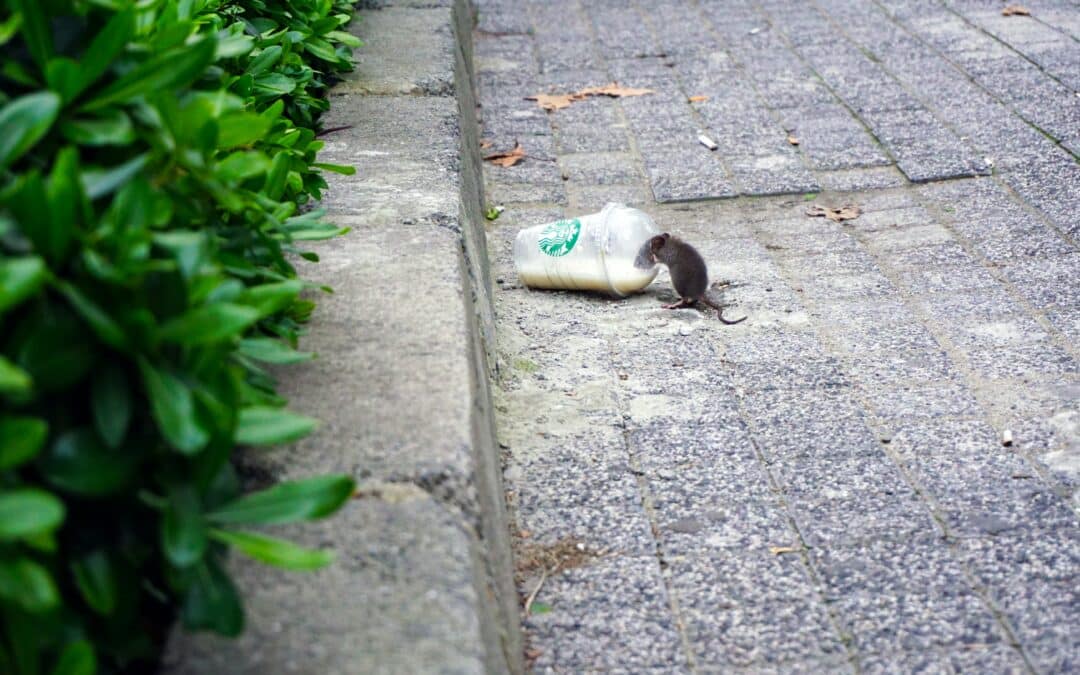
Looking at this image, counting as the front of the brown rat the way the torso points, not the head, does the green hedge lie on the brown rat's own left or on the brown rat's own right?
on the brown rat's own left

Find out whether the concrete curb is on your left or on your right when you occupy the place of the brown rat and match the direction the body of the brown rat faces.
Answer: on your left

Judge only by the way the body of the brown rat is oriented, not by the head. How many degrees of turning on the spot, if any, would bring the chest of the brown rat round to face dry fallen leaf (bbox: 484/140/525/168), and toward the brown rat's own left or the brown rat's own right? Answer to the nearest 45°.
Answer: approximately 45° to the brown rat's own right

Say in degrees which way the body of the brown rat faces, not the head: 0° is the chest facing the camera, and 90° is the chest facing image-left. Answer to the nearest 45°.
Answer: approximately 90°

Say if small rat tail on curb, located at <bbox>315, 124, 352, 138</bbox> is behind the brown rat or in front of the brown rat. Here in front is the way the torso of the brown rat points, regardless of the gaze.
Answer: in front

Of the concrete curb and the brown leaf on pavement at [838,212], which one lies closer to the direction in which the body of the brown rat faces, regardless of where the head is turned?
the concrete curb

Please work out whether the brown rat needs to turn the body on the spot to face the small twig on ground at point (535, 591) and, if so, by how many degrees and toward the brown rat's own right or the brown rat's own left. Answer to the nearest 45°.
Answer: approximately 90° to the brown rat's own left

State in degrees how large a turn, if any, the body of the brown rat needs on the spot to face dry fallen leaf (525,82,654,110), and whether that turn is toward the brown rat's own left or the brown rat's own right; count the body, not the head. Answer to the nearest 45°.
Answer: approximately 90° to the brown rat's own right
